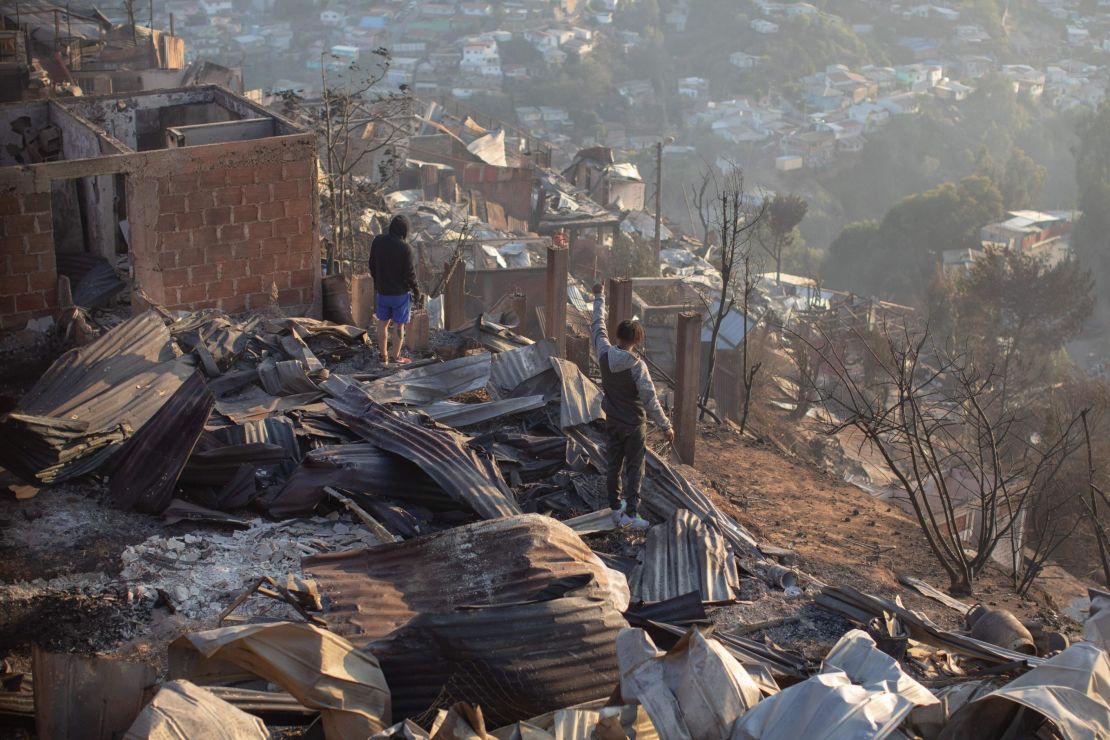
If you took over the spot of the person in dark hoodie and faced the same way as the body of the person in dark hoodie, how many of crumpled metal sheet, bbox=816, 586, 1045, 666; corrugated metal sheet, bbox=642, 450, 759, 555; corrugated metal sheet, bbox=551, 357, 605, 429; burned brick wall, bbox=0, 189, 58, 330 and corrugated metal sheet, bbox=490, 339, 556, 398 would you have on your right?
4

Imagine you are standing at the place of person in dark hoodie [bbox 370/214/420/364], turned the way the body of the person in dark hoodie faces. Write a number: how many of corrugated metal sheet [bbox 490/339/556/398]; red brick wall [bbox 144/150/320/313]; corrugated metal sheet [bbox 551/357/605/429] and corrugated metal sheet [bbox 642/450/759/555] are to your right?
3

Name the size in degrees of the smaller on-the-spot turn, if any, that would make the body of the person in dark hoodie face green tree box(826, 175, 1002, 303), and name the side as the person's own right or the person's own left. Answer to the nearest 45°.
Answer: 0° — they already face it

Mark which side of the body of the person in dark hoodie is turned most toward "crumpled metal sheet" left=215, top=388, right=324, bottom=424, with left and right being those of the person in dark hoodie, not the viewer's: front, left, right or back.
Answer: back

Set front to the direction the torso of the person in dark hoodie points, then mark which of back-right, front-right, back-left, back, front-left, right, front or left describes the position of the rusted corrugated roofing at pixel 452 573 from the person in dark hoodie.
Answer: back-right

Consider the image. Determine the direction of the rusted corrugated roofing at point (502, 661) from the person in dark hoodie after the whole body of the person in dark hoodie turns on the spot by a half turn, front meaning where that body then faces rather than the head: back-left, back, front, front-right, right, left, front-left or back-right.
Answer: front-left

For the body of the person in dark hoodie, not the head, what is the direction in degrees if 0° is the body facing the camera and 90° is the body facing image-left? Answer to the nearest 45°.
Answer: approximately 225°

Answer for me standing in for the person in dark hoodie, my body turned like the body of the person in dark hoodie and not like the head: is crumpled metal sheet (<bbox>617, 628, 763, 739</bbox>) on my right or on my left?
on my right

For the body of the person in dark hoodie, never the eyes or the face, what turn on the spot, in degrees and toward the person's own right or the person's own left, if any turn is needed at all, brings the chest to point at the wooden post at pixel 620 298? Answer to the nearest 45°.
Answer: approximately 45° to the person's own right

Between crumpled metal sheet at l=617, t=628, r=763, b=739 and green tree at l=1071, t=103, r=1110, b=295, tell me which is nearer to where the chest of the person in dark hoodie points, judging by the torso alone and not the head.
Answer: the green tree

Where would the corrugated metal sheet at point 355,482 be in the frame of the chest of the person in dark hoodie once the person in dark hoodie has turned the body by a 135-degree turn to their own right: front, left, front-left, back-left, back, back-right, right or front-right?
front

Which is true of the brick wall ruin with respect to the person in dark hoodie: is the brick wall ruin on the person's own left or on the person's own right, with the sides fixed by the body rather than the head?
on the person's own left

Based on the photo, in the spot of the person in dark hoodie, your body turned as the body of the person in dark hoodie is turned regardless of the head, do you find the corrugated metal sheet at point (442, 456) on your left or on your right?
on your right
